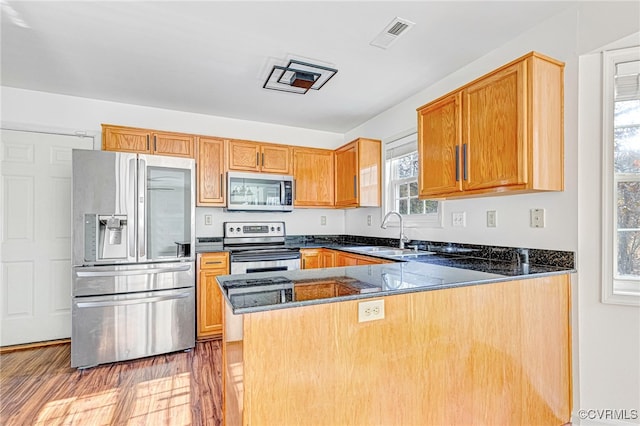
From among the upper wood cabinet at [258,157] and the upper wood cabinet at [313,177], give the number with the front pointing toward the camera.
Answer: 2

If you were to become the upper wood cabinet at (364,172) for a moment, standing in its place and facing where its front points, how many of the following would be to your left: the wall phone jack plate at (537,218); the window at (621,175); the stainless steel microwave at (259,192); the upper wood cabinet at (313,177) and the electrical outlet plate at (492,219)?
3

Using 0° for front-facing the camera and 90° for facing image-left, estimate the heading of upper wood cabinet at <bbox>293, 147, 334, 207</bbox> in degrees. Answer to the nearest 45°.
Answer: approximately 0°

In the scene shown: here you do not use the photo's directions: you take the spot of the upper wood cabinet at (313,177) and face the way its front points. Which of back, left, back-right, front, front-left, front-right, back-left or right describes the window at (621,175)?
front-left

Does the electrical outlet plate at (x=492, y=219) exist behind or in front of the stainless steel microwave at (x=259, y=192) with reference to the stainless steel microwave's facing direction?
in front

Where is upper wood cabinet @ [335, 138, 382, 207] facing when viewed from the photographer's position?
facing the viewer and to the left of the viewer

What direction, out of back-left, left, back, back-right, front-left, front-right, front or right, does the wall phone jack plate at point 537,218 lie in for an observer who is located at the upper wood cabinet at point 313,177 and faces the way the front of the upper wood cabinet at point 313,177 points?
front-left

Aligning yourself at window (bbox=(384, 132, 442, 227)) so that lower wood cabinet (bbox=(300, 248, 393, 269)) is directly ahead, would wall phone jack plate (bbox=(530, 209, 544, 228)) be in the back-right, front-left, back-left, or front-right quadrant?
back-left

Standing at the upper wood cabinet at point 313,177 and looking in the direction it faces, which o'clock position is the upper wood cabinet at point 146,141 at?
the upper wood cabinet at point 146,141 is roughly at 2 o'clock from the upper wood cabinet at point 313,177.

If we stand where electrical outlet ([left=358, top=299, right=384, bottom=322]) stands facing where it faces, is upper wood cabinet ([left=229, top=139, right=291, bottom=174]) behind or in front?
behind

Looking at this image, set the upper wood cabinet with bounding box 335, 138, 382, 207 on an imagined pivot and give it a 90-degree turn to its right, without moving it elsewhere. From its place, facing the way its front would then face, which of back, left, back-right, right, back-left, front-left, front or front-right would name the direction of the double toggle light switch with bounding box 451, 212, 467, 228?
back

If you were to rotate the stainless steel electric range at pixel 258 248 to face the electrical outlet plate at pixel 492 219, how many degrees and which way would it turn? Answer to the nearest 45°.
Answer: approximately 45° to its left

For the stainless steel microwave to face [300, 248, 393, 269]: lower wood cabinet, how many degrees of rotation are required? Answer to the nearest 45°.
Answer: approximately 90° to its left

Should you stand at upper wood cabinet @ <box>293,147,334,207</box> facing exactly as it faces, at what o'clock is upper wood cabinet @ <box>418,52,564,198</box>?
upper wood cabinet @ <box>418,52,564,198</box> is roughly at 11 o'clock from upper wood cabinet @ <box>293,147,334,207</box>.

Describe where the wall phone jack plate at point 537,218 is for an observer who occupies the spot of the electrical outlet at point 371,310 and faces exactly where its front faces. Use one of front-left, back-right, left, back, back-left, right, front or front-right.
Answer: left

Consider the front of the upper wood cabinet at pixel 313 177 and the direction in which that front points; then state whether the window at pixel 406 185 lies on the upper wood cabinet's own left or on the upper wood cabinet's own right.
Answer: on the upper wood cabinet's own left

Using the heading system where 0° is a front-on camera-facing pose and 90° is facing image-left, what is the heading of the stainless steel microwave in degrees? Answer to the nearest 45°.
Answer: approximately 0°
